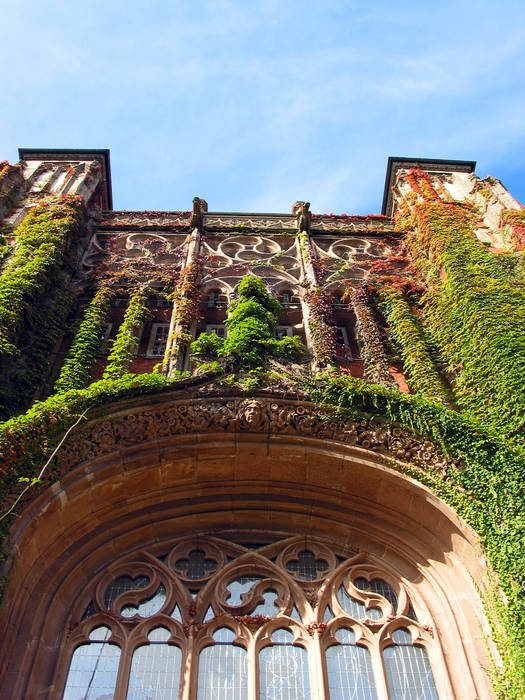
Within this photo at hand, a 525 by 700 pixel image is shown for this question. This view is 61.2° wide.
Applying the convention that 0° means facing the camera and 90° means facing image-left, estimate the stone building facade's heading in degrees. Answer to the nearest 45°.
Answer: approximately 0°
